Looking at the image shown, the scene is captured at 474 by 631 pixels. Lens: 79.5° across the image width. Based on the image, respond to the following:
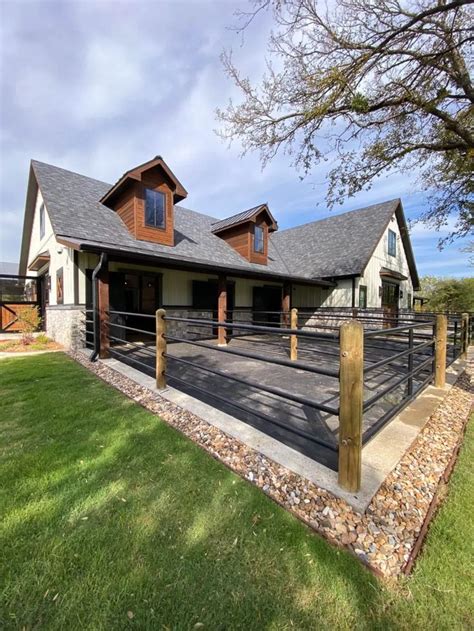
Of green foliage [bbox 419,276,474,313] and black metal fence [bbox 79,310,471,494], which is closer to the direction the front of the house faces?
the black metal fence

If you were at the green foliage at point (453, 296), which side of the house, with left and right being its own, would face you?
left
